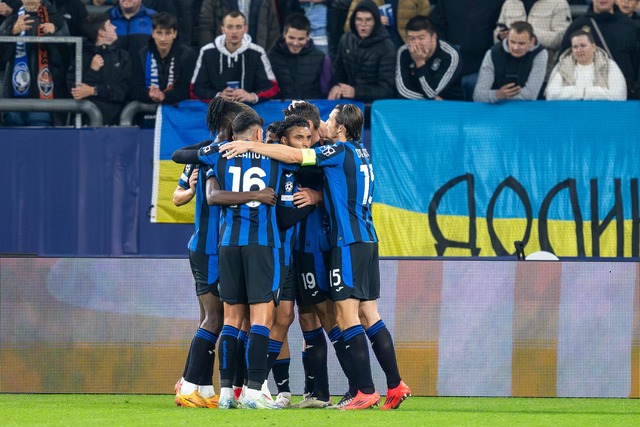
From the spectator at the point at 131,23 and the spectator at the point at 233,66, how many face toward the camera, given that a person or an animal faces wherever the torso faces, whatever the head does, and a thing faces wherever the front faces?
2

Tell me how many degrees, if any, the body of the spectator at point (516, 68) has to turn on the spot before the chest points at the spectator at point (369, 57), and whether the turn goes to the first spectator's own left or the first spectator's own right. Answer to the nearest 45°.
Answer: approximately 90° to the first spectator's own right

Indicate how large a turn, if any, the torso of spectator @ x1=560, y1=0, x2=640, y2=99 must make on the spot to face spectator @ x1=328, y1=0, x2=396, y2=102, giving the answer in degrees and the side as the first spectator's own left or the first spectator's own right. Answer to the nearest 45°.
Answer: approximately 90° to the first spectator's own right

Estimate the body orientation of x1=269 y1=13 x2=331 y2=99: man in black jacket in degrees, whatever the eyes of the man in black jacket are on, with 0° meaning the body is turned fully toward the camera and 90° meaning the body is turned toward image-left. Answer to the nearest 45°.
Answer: approximately 0°

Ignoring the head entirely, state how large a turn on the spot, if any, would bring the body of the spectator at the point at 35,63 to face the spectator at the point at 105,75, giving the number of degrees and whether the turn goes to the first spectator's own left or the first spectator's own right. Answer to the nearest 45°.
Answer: approximately 90° to the first spectator's own left

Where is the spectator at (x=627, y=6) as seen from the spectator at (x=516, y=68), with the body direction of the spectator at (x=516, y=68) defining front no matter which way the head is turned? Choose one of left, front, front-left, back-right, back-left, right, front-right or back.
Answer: back-left

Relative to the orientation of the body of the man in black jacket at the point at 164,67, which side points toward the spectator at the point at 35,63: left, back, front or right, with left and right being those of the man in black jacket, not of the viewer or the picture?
right

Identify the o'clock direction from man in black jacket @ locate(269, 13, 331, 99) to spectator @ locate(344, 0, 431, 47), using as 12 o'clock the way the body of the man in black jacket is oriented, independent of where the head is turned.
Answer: The spectator is roughly at 8 o'clock from the man in black jacket.

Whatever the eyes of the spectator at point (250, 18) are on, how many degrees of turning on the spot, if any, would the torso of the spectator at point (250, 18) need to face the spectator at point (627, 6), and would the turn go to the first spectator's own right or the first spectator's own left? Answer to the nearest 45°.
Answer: approximately 90° to the first spectator's own left
